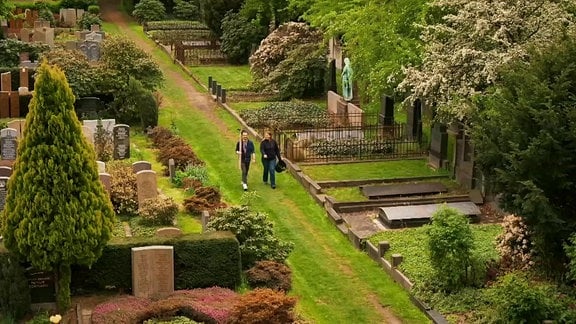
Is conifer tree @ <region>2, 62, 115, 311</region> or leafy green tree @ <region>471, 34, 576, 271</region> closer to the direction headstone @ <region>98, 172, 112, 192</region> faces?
the conifer tree

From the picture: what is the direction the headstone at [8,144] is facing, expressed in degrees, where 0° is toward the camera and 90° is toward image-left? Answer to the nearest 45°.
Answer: approximately 0°

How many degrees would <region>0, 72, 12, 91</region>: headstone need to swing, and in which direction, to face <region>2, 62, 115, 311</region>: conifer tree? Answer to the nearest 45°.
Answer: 0° — it already faces it

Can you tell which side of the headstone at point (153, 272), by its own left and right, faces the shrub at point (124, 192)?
back

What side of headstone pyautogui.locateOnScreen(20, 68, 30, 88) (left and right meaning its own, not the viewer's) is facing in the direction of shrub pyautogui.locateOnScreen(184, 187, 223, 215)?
front

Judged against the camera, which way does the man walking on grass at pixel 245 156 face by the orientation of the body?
toward the camera

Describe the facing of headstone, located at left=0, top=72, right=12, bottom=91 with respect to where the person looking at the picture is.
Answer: facing the viewer

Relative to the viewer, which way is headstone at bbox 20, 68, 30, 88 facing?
toward the camera

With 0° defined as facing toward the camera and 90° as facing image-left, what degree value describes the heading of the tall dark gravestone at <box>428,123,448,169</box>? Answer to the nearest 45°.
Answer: approximately 45°

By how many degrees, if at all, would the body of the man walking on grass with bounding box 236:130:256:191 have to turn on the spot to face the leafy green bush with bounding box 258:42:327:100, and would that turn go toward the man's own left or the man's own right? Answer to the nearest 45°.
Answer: approximately 180°

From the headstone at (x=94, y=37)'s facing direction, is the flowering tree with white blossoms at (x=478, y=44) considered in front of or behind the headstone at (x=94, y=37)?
in front

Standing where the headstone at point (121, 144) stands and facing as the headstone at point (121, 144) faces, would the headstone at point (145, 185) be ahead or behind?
ahead
